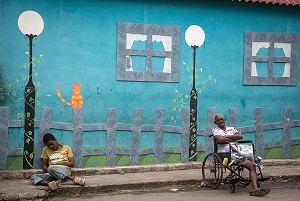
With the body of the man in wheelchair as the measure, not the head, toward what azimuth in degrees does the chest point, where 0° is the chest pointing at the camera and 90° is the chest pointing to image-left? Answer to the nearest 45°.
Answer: approximately 315°

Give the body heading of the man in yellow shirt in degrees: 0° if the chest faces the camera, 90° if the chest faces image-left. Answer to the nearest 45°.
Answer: approximately 0°

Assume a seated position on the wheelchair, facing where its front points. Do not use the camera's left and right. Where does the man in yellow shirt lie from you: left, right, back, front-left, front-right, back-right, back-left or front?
back-right

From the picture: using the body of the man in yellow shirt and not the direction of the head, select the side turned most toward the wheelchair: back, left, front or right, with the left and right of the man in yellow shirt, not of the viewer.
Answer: left
